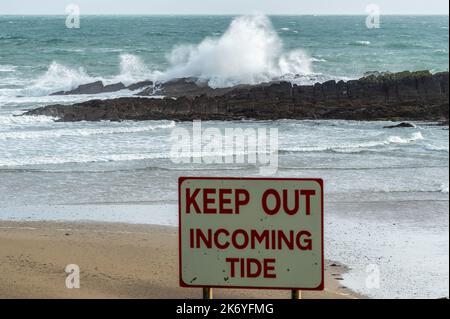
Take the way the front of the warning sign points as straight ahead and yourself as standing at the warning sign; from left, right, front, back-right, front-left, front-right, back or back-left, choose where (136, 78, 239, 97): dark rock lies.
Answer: back

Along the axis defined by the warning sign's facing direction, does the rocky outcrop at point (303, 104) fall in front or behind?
behind

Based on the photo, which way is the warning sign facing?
toward the camera

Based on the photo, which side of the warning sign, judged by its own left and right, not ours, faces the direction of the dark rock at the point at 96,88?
back

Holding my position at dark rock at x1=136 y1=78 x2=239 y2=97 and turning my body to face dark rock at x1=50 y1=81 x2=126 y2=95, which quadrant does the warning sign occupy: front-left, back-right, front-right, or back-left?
back-left
